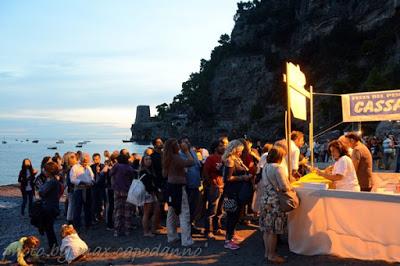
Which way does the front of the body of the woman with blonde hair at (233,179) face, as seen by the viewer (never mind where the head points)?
to the viewer's right

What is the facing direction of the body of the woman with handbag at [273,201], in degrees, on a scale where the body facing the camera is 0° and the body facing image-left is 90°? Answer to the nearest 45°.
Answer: approximately 270°

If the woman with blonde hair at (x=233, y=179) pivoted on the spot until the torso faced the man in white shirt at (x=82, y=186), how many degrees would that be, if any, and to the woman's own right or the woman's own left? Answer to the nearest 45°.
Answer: approximately 135° to the woman's own left

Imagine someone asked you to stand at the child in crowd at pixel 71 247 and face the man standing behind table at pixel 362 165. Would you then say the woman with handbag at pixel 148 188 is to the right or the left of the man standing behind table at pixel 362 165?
left
